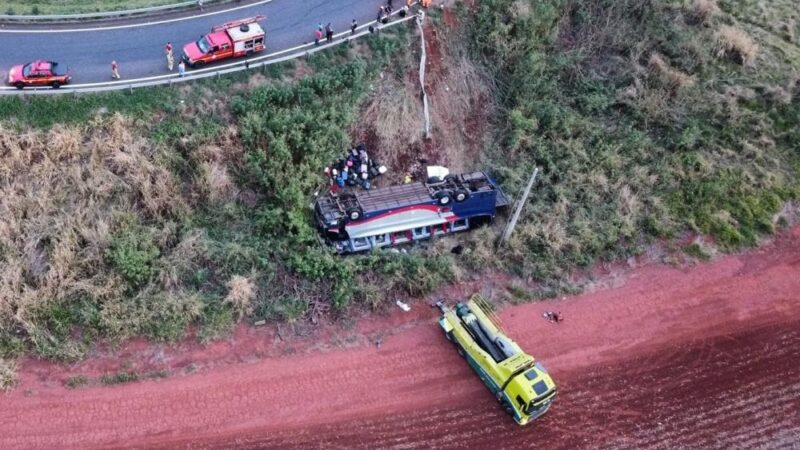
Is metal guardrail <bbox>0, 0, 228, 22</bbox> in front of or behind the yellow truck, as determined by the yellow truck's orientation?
behind

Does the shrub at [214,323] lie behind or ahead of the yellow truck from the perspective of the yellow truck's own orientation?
behind

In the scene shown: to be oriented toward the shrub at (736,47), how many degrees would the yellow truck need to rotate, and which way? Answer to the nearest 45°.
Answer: approximately 90° to its left

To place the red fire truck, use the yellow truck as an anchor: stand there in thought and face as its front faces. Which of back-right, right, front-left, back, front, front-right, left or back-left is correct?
back

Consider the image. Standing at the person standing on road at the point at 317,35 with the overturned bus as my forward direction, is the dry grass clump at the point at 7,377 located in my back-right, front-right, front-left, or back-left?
front-right

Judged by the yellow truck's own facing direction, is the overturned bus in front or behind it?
behind

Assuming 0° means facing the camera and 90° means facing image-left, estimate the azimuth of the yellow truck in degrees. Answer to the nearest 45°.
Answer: approximately 315°

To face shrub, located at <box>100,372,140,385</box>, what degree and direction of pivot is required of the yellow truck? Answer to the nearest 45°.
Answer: approximately 135° to its right

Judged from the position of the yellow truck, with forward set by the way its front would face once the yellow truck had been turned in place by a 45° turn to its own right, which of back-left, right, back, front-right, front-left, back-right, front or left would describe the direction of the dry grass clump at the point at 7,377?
right

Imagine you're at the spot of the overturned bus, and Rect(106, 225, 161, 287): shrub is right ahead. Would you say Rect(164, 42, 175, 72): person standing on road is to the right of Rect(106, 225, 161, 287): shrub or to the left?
right

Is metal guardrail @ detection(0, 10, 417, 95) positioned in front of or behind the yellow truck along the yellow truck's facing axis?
behind

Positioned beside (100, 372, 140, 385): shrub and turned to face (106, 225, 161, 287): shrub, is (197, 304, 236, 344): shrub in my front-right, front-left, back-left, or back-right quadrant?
front-right

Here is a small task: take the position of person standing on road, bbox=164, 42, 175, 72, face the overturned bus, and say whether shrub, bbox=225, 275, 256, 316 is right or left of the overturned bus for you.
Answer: right

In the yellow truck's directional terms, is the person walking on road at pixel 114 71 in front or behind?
behind

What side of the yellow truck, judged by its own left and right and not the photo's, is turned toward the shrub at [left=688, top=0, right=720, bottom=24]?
left

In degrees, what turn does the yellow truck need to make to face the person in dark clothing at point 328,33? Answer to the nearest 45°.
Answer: approximately 180°
